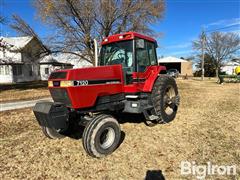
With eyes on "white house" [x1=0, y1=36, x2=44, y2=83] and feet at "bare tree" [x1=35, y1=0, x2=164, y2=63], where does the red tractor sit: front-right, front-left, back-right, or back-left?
back-left

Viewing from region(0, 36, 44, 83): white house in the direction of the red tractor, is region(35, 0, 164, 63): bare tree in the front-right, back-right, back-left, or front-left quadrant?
front-left

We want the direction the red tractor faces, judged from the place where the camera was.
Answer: facing the viewer and to the left of the viewer

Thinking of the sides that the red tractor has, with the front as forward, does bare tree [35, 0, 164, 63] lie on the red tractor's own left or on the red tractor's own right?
on the red tractor's own right

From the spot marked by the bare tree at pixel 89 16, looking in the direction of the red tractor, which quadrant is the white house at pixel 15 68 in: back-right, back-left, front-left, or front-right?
back-right

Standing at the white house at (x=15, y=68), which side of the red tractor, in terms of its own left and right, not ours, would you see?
right
